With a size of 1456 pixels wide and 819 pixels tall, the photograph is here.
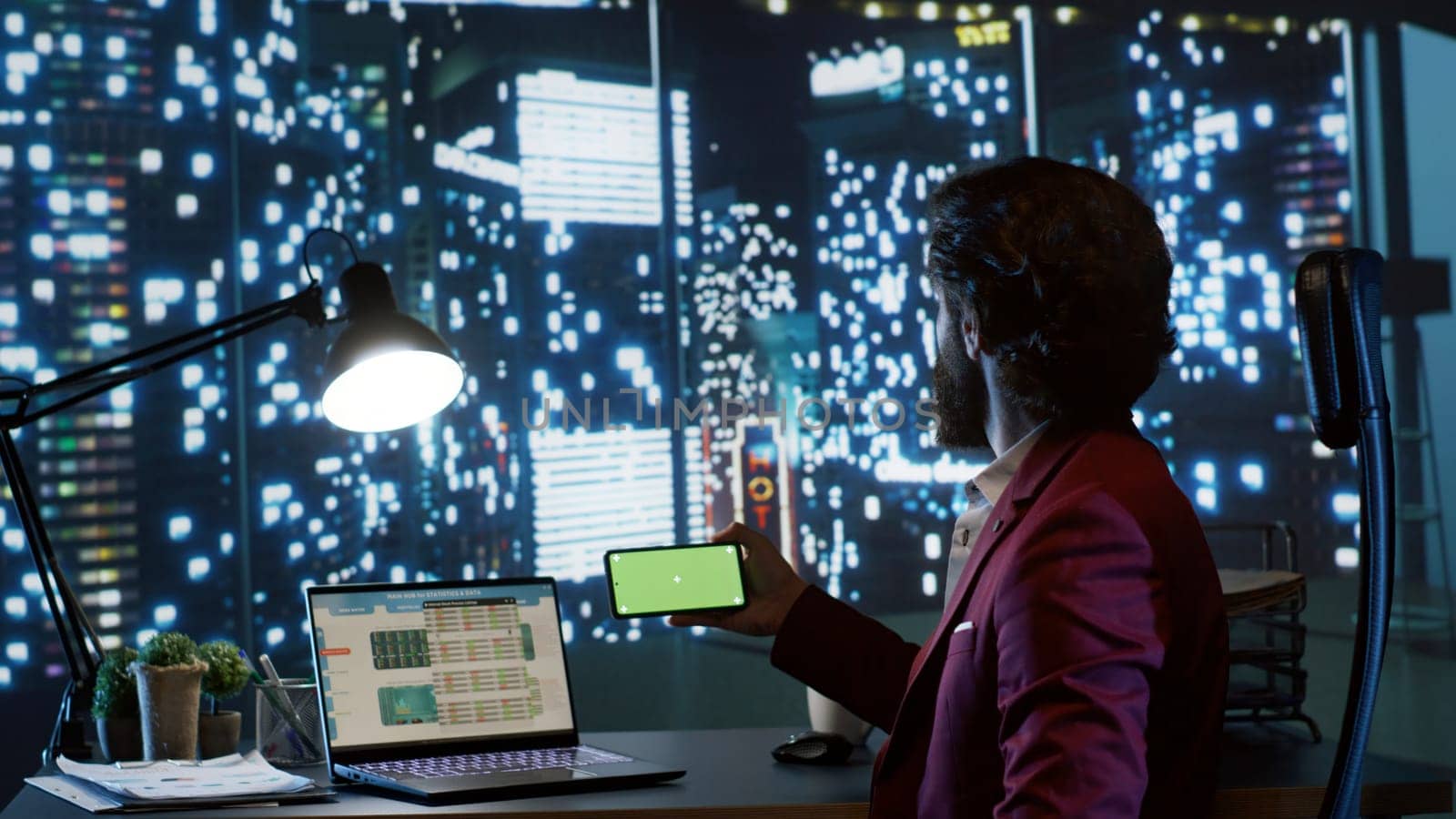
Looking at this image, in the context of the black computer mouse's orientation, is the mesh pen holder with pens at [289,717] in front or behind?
in front

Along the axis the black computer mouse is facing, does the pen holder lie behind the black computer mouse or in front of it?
in front

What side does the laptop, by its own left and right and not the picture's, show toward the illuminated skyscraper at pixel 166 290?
back
